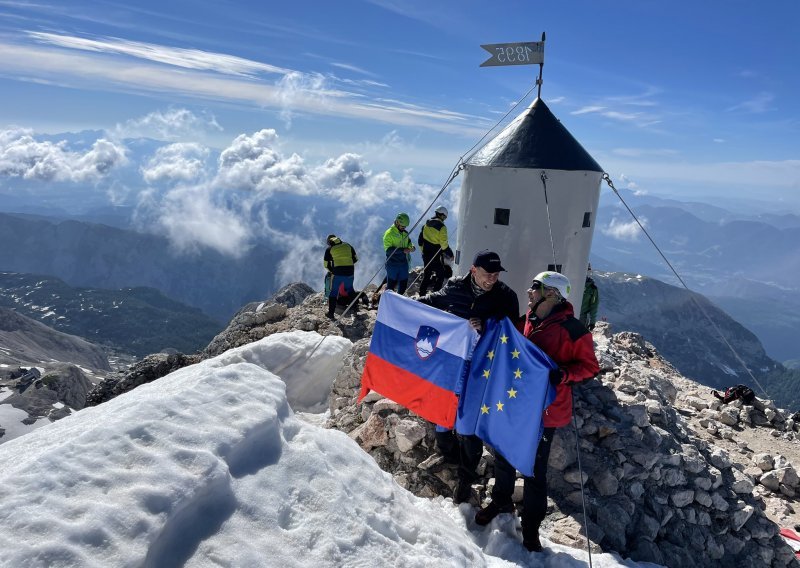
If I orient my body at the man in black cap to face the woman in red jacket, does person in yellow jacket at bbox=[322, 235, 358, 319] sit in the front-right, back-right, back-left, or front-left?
back-left

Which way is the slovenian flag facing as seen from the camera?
toward the camera

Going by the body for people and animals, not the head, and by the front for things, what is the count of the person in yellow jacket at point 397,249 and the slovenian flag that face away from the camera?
0

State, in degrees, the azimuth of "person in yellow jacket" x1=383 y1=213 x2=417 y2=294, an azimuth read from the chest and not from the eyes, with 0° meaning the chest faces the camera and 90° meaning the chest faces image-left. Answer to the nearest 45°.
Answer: approximately 315°

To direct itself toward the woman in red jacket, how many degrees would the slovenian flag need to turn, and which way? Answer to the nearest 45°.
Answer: approximately 45° to its left

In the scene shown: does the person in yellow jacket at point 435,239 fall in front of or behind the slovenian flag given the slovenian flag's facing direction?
behind

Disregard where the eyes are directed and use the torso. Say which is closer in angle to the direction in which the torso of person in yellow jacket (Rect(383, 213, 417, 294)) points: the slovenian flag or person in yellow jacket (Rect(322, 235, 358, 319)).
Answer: the slovenian flag

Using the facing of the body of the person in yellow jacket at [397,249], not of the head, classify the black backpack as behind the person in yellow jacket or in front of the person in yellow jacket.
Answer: in front

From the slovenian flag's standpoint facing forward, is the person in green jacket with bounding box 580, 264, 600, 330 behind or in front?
behind

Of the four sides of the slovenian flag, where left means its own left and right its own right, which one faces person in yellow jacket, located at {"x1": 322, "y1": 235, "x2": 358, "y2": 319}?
back

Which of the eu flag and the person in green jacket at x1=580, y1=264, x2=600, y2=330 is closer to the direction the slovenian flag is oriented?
the eu flag

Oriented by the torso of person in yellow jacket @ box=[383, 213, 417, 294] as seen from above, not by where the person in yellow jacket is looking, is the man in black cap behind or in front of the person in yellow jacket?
in front

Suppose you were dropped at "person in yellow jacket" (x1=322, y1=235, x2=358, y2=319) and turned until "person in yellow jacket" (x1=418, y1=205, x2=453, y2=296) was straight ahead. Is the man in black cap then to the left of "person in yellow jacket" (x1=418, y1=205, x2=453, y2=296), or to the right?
right

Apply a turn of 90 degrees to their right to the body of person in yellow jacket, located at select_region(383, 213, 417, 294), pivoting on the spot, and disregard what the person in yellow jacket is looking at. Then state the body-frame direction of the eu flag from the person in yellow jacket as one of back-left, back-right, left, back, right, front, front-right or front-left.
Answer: front-left

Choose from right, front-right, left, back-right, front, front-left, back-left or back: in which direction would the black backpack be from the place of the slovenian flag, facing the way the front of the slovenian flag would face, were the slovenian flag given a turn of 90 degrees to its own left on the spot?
front-left
